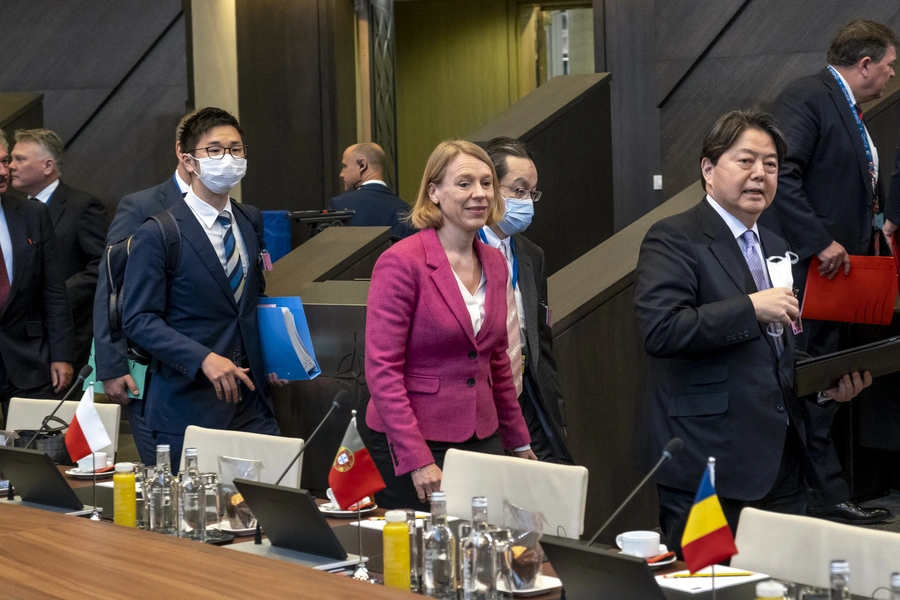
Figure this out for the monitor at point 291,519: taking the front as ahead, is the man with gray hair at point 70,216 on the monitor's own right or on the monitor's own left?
on the monitor's own left

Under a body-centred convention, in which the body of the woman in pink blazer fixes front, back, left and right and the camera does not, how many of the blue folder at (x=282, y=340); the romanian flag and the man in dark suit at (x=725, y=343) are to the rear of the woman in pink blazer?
1

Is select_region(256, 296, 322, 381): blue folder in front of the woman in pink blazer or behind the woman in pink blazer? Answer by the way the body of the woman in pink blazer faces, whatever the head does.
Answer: behind

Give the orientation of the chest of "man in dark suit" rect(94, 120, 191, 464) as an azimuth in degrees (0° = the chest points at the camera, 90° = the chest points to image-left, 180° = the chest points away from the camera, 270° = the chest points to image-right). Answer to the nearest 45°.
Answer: approximately 315°

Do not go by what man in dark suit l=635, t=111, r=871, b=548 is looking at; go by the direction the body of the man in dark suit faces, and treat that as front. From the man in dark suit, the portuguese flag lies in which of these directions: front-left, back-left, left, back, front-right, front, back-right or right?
right

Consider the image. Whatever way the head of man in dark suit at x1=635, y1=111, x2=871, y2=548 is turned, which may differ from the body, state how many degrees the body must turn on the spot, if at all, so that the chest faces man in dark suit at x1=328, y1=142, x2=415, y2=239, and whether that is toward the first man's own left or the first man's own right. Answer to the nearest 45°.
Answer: approximately 180°

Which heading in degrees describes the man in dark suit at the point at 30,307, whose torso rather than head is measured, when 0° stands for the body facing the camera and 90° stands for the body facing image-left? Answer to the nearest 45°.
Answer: approximately 45°

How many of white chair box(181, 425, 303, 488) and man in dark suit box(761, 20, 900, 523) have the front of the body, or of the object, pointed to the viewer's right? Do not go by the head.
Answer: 1

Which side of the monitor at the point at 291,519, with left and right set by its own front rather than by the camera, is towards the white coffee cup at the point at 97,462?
left
